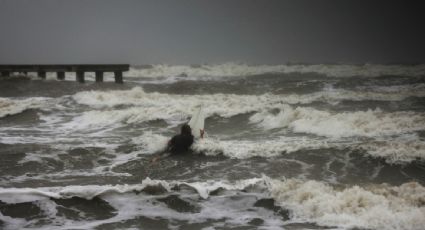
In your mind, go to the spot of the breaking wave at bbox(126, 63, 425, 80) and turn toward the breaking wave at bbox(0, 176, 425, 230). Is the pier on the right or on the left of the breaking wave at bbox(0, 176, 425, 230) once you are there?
right

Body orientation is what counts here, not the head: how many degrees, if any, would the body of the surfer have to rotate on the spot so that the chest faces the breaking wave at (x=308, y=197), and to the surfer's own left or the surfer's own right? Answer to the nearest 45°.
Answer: approximately 90° to the surfer's own right

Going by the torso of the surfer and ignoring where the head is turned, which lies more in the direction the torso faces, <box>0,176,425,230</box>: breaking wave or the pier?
the pier

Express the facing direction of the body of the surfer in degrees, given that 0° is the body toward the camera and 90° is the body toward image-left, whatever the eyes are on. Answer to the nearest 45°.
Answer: approximately 225°

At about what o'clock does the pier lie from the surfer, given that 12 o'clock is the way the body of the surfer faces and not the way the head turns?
The pier is roughly at 10 o'clock from the surfer.

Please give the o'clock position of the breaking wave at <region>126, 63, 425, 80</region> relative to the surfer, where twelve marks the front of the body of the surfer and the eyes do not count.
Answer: The breaking wave is roughly at 11 o'clock from the surfer.

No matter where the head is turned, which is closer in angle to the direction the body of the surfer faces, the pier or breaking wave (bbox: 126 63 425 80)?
the breaking wave
